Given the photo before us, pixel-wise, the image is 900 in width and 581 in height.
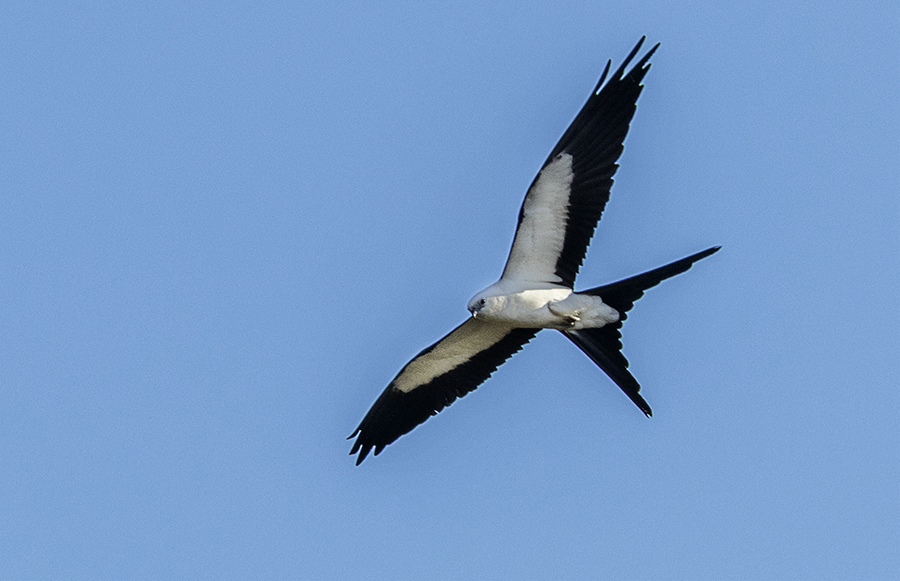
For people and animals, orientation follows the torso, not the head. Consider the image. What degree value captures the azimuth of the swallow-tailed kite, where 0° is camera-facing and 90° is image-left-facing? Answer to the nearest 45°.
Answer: approximately 90°
